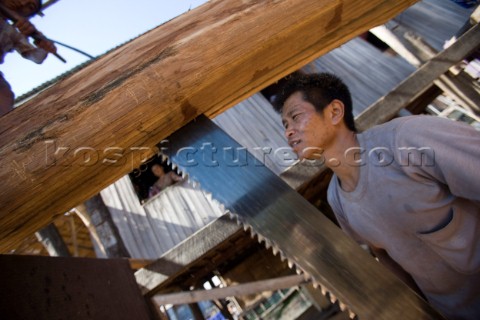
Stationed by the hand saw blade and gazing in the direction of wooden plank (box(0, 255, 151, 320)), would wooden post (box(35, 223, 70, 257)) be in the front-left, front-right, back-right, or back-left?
front-right

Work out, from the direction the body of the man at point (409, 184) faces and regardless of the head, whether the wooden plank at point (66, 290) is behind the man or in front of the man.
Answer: in front

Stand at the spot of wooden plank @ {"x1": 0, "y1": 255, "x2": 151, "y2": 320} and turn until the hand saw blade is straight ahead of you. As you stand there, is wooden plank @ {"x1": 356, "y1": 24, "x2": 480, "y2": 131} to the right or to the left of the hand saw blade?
left

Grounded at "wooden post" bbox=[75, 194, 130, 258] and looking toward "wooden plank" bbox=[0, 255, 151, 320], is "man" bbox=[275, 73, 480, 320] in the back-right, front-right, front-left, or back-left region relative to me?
front-left

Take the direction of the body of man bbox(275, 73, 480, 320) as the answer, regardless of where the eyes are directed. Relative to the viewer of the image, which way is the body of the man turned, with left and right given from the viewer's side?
facing the viewer and to the left of the viewer
